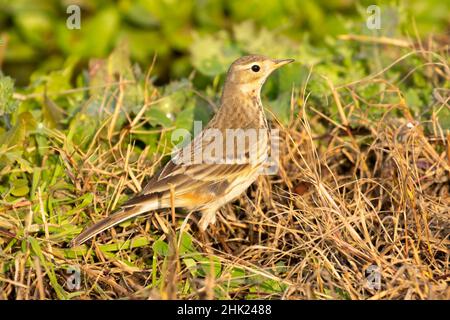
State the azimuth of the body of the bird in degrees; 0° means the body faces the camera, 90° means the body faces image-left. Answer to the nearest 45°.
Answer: approximately 270°
